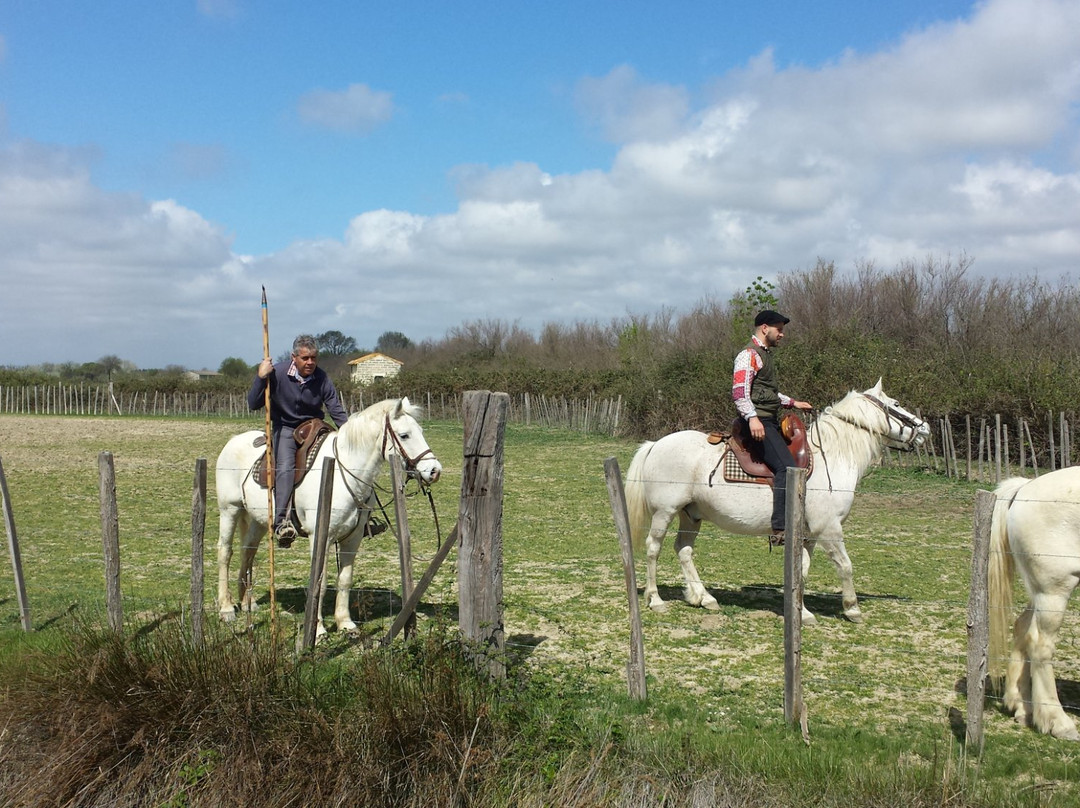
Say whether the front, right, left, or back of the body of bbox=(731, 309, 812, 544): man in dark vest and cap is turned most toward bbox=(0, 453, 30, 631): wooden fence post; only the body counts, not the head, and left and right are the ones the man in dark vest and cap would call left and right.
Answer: back

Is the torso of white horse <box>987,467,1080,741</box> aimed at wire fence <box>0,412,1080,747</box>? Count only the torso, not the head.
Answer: no

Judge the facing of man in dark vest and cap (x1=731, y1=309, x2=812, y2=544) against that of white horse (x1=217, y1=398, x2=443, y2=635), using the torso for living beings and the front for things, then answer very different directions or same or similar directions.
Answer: same or similar directions

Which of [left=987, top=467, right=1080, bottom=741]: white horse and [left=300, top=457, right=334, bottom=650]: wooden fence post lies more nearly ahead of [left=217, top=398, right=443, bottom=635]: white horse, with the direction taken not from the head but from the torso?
the white horse

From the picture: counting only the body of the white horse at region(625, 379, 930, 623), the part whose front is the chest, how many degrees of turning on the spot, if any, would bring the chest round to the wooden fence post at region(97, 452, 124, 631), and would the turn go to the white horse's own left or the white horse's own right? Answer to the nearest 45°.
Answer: approximately 135° to the white horse's own right

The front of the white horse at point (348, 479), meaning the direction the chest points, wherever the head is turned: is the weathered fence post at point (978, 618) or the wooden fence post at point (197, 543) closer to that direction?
the weathered fence post

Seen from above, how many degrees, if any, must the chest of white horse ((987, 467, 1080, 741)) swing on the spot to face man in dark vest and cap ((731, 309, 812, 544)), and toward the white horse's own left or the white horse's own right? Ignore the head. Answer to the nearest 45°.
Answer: approximately 135° to the white horse's own left

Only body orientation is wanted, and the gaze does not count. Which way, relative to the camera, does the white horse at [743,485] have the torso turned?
to the viewer's right

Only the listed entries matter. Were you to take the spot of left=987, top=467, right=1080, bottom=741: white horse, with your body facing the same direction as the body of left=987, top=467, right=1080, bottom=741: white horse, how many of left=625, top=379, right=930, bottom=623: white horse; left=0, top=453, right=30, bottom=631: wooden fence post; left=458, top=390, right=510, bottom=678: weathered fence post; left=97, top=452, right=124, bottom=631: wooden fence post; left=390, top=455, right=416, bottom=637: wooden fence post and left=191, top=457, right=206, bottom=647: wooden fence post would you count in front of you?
0

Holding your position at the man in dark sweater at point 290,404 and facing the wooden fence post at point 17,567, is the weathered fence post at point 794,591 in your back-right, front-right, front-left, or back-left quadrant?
back-left

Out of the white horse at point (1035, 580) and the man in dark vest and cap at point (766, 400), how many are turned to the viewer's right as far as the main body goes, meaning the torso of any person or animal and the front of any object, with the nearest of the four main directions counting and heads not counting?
2

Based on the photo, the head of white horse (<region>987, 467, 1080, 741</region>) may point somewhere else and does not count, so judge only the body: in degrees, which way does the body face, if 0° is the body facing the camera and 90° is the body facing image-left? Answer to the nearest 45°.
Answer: approximately 270°

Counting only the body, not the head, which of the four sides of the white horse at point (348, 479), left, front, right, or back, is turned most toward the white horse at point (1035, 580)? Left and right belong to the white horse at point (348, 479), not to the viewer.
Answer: front

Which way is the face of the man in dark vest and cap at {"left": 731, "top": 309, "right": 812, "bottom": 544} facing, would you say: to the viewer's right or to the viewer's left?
to the viewer's right

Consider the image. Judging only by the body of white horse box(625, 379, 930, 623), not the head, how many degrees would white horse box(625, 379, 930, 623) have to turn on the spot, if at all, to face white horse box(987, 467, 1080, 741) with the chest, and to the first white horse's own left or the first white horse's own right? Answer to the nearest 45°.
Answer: approximately 45° to the first white horse's own right

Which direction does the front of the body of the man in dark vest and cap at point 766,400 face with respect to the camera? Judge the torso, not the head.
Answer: to the viewer's right

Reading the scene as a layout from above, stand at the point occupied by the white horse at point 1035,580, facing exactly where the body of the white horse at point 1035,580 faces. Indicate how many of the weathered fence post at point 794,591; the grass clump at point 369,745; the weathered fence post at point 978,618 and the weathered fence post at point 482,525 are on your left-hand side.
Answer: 0
